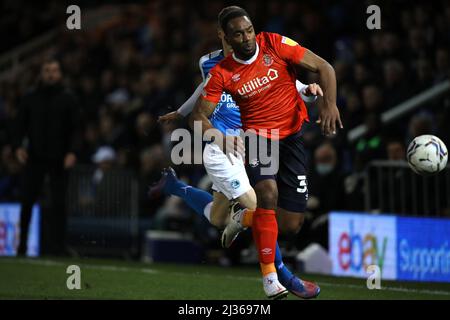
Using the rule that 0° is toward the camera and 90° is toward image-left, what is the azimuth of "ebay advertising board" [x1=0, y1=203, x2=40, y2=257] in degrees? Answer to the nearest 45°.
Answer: approximately 0°

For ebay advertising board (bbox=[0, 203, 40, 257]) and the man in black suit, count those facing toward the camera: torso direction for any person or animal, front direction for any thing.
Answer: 2

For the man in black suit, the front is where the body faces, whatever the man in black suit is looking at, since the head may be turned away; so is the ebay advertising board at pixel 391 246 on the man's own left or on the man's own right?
on the man's own left

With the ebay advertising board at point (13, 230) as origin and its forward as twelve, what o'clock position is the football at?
The football is roughly at 11 o'clock from the ebay advertising board.

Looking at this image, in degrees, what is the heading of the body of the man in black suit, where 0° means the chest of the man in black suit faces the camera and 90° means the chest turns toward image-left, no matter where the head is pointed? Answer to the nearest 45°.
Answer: approximately 0°
